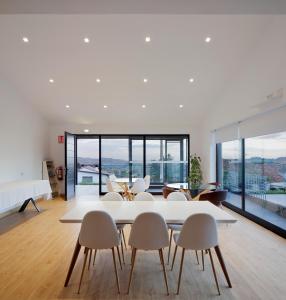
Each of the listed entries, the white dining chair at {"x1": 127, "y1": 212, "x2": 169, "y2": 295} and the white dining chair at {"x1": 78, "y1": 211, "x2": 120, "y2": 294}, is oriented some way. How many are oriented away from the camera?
2

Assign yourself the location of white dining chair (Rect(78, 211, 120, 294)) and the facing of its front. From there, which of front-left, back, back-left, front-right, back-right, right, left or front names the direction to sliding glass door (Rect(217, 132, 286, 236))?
front-right

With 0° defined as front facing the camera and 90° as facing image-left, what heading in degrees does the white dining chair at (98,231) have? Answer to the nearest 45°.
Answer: approximately 180°

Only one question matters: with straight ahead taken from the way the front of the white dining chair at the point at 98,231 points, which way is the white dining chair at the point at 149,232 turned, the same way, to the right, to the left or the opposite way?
the same way

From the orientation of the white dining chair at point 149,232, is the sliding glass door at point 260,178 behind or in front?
in front

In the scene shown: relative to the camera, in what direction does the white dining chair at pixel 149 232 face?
facing away from the viewer
